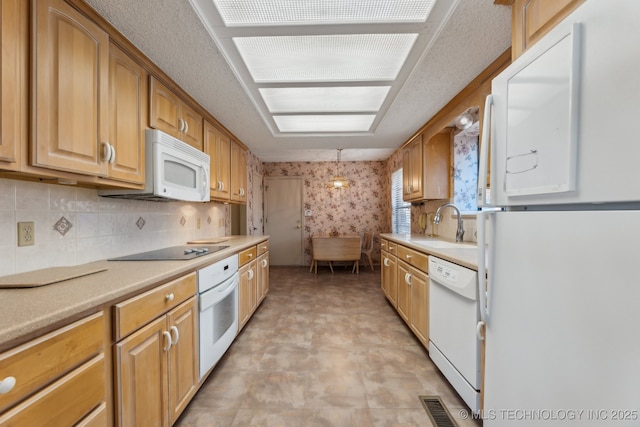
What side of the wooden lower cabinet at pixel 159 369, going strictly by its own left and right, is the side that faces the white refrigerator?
front

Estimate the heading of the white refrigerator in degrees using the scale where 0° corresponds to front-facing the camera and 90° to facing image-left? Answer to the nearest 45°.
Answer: approximately 45°

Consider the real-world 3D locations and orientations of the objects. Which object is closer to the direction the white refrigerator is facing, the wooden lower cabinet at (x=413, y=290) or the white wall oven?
the white wall oven

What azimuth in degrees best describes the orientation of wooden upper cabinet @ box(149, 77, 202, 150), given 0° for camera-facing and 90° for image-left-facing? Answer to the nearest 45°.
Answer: approximately 315°

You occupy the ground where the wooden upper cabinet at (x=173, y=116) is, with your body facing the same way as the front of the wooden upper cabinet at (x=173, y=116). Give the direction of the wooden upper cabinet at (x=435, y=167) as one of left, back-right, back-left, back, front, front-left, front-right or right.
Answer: front-left

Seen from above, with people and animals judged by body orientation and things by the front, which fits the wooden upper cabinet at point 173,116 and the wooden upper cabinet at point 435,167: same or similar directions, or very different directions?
very different directions

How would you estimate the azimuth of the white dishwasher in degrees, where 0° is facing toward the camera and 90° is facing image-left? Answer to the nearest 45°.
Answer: approximately 45°

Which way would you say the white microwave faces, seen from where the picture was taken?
facing the viewer and to the right of the viewer

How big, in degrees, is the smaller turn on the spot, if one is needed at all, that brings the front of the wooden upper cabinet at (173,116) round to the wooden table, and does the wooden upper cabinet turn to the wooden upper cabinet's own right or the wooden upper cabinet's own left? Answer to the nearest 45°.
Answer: approximately 90° to the wooden upper cabinet's own left

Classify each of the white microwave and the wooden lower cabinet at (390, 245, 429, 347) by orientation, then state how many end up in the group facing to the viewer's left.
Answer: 1

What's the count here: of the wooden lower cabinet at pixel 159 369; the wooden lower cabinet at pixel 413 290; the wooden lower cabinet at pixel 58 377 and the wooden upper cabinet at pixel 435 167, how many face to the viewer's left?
2

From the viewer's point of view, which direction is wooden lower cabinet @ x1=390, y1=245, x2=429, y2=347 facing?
to the viewer's left

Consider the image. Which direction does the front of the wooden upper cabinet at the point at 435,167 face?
to the viewer's left
